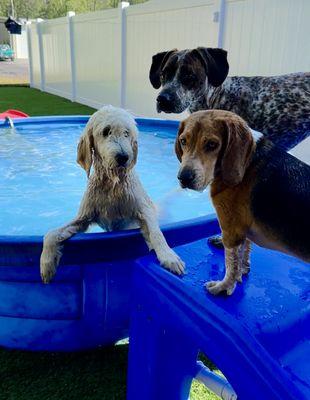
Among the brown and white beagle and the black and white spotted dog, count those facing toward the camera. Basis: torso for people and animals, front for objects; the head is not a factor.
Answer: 0

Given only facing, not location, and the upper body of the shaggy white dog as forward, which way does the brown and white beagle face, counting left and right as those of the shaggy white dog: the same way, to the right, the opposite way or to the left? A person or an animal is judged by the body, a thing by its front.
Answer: to the right

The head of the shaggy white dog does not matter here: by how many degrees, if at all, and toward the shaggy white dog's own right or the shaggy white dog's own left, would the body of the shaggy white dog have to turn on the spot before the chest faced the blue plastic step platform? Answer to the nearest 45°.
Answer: approximately 45° to the shaggy white dog's own left

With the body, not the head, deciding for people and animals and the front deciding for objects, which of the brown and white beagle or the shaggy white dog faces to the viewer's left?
the brown and white beagle

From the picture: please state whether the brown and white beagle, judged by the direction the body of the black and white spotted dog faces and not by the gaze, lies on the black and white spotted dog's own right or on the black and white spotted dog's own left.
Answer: on the black and white spotted dog's own left

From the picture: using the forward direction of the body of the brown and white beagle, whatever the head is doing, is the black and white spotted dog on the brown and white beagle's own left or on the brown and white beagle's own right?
on the brown and white beagle's own right

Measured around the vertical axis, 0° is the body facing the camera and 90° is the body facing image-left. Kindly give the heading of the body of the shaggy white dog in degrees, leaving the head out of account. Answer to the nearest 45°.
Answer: approximately 0°

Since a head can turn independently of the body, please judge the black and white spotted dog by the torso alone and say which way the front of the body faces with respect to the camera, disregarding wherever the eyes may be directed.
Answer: to the viewer's left

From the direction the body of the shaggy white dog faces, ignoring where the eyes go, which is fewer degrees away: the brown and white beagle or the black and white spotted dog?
the brown and white beagle

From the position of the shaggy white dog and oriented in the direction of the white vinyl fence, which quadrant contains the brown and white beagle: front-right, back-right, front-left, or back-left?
back-right

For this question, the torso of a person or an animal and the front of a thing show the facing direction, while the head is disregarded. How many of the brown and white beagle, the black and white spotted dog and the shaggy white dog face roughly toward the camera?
1

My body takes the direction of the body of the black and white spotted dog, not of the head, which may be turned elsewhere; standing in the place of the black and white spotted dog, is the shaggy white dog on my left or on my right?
on my left

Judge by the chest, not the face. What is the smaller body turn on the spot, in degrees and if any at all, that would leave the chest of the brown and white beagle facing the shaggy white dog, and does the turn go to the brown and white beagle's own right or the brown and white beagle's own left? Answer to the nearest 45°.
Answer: approximately 45° to the brown and white beagle's own right

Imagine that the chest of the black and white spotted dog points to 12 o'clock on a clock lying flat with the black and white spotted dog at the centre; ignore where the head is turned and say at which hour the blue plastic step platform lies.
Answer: The blue plastic step platform is roughly at 9 o'clock from the black and white spotted dog.

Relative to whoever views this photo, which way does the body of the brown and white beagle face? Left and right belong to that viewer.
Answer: facing to the left of the viewer
